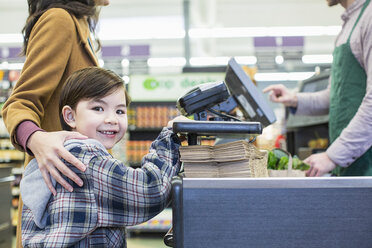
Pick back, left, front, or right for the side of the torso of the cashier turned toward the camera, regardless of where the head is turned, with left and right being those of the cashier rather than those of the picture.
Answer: left

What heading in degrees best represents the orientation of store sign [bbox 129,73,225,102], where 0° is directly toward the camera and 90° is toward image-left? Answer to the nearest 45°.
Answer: approximately 0°

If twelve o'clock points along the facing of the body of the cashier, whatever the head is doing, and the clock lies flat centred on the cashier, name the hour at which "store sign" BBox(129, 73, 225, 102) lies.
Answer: The store sign is roughly at 2 o'clock from the cashier.

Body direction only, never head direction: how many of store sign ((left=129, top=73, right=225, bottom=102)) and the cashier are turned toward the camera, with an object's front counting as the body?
1

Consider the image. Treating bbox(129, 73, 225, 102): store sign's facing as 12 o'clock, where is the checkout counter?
The checkout counter is roughly at 12 o'clock from the store sign.

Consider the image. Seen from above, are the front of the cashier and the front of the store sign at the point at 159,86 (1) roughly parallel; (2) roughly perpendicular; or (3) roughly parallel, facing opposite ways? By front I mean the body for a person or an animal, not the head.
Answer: roughly perpendicular
